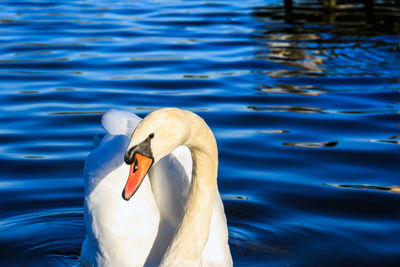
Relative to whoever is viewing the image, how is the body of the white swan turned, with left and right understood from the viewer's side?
facing the viewer
